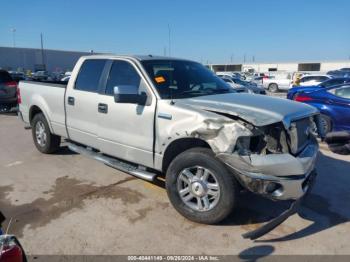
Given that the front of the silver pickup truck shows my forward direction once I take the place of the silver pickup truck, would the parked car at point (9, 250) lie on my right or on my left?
on my right

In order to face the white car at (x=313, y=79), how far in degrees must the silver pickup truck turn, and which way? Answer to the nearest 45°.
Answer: approximately 90° to its left

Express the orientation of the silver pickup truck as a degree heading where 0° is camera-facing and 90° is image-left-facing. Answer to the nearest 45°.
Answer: approximately 315°

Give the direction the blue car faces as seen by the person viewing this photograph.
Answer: facing to the right of the viewer

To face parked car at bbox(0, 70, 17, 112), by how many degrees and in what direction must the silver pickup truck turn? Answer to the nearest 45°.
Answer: approximately 180°

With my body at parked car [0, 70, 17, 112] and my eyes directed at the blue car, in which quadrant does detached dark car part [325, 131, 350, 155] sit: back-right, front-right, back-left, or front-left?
front-right

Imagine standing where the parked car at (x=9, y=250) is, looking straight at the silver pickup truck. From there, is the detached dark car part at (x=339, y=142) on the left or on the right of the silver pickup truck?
right
